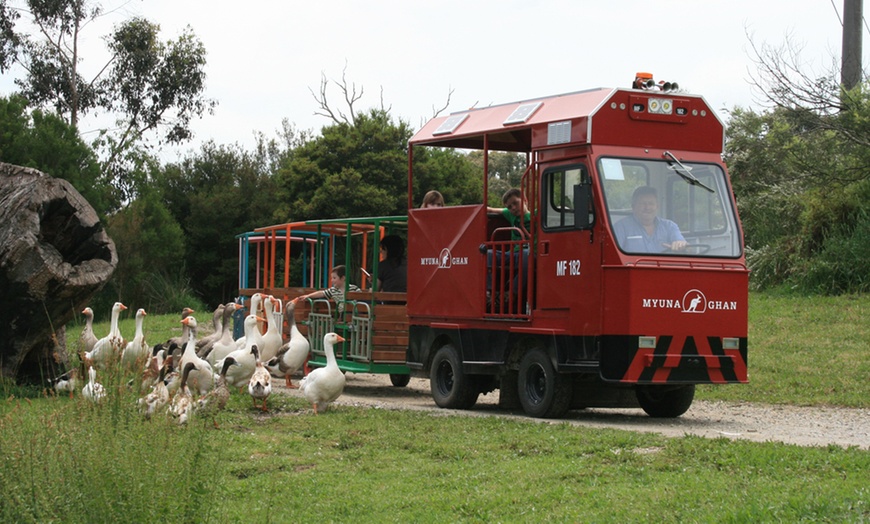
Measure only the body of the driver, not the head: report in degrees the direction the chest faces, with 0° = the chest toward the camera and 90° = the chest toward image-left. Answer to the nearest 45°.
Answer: approximately 0°

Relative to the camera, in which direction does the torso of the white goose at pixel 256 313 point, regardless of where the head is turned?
to the viewer's right

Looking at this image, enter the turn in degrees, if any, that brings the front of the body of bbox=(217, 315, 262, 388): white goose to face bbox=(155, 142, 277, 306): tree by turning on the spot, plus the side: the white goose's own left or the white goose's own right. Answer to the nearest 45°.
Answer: approximately 90° to the white goose's own left

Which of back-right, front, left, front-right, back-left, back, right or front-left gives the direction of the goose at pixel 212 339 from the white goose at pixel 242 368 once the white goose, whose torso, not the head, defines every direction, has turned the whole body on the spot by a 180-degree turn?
right

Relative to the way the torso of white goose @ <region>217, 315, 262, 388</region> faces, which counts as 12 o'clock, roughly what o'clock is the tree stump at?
The tree stump is roughly at 6 o'clock from the white goose.

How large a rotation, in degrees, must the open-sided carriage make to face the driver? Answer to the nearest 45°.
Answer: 0° — it already faces them
